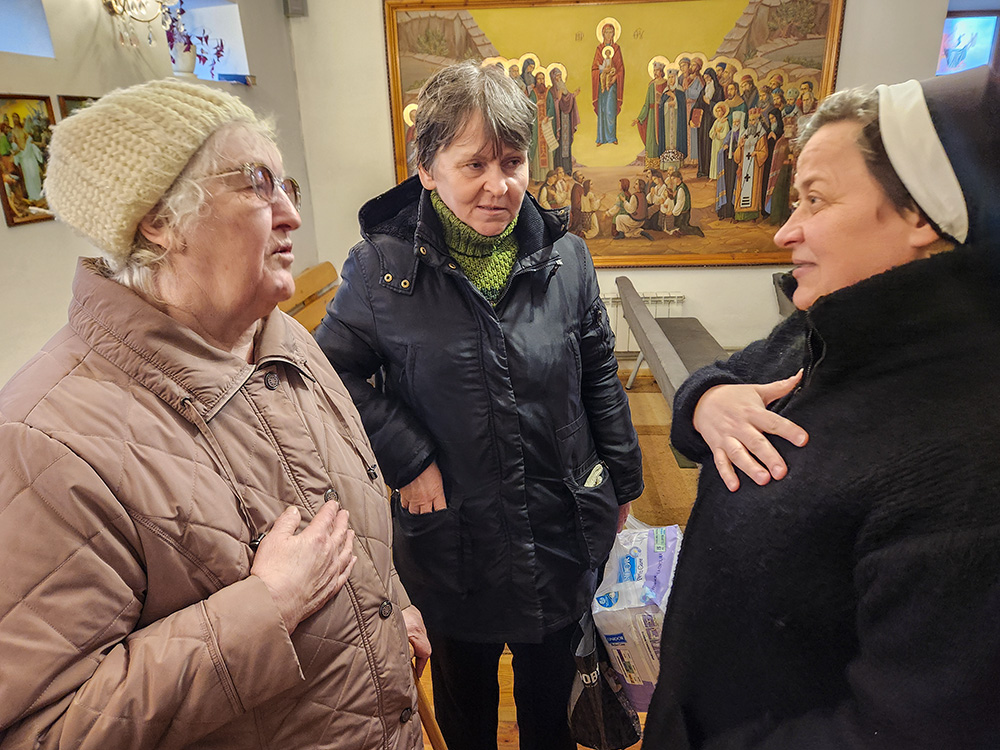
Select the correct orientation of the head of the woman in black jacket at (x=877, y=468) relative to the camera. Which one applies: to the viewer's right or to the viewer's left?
to the viewer's left

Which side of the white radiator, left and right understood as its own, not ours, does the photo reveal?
front

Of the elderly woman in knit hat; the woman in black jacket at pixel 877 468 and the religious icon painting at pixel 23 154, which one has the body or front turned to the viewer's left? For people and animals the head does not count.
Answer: the woman in black jacket

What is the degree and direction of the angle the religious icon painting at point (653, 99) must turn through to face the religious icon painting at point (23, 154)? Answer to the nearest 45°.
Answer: approximately 45° to its right

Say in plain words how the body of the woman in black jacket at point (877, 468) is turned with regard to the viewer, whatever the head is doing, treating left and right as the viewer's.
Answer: facing to the left of the viewer

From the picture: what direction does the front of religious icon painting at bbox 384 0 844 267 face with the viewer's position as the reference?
facing the viewer

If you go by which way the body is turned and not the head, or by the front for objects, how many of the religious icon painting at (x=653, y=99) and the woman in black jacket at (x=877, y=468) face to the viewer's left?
1

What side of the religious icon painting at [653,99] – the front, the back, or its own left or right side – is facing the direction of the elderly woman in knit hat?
front

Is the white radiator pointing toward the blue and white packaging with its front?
yes

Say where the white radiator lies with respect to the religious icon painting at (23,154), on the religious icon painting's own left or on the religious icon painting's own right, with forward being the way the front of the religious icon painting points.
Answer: on the religious icon painting's own left

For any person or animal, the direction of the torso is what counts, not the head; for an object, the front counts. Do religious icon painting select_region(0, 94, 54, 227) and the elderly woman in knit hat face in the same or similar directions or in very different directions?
same or similar directions

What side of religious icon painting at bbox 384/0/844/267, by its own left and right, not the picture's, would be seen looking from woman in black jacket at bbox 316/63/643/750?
front
